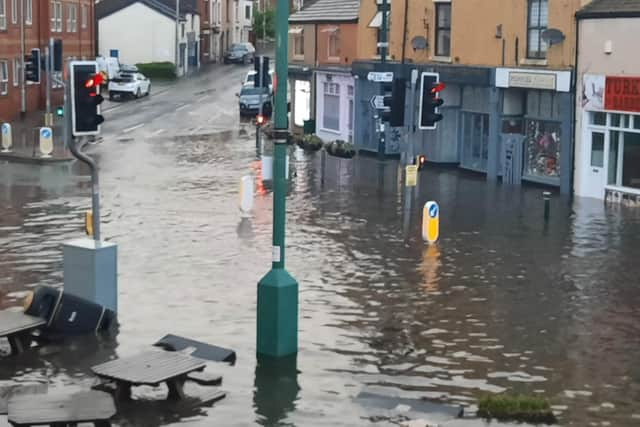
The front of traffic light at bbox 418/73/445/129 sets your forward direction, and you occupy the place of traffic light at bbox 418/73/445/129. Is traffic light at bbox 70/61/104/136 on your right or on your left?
on your right

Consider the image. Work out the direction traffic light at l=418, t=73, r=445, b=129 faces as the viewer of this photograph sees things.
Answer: facing the viewer and to the right of the viewer

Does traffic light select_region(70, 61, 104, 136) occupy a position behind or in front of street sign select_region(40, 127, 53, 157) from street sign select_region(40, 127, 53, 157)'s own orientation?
in front

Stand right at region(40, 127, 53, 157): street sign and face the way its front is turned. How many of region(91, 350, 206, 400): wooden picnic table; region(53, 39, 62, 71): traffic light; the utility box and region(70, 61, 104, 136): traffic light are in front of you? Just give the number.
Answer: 3

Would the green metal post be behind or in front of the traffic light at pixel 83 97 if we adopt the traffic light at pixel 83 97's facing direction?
in front

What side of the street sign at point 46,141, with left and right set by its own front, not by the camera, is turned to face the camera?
front

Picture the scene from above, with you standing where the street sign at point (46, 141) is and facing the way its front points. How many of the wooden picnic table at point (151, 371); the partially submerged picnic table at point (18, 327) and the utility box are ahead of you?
3

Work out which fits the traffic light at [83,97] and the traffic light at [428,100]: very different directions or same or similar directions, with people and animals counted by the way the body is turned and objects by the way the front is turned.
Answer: same or similar directions

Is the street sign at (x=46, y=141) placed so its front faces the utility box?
yes

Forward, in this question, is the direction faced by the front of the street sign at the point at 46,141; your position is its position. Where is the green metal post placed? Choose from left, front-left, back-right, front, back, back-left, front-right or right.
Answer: front

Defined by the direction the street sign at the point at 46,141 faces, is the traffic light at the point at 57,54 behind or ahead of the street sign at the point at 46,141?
behind

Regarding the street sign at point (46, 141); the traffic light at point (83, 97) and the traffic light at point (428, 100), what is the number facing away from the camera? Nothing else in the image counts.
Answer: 0

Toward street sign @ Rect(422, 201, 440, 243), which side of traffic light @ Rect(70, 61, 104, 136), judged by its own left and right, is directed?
left

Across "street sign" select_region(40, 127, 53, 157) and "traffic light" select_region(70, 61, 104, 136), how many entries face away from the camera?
0

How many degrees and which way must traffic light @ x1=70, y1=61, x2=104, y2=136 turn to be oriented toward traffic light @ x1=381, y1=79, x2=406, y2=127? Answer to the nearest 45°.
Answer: approximately 90° to its left

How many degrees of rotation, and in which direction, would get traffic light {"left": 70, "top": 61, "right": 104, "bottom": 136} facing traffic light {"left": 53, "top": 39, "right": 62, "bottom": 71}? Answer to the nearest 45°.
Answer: approximately 135° to its left
